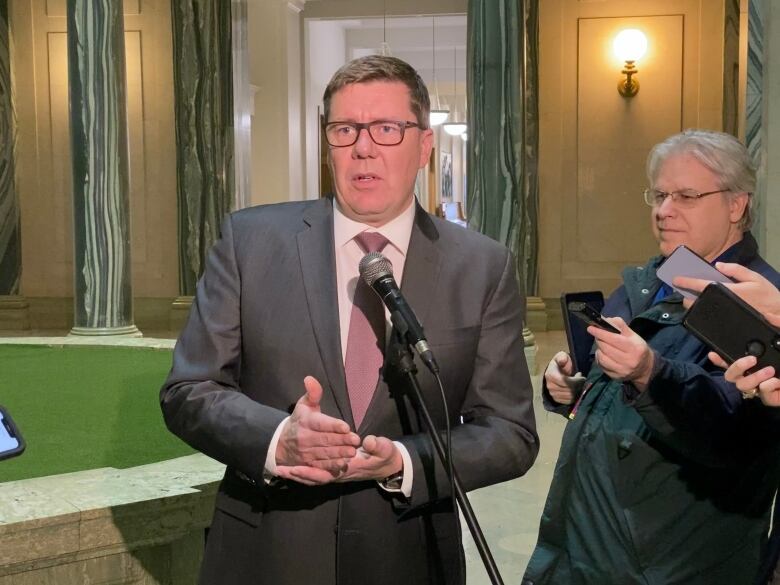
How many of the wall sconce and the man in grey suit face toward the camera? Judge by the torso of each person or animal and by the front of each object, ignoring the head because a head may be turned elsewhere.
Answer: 2

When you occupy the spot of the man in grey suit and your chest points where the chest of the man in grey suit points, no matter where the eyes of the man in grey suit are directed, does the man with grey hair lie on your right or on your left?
on your left

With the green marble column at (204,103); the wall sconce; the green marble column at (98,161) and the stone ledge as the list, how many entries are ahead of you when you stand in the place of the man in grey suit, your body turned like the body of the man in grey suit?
0

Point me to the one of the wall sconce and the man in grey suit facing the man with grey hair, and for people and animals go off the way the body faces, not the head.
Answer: the wall sconce

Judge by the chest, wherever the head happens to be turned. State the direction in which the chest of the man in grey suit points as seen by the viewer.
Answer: toward the camera

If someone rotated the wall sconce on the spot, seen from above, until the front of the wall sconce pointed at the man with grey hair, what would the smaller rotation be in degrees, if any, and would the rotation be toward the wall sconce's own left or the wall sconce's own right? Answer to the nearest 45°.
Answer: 0° — it already faces them

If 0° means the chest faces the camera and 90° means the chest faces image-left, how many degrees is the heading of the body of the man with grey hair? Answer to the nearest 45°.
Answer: approximately 45°

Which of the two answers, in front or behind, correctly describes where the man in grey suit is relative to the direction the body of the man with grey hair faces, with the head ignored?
in front

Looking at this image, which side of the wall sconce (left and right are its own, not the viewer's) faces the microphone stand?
front

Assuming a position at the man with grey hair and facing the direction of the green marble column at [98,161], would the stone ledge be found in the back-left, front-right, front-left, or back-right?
front-left

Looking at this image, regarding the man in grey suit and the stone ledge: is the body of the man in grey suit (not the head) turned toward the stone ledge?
no

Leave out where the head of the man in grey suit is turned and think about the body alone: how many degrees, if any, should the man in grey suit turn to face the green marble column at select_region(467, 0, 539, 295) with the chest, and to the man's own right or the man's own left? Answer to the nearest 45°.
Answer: approximately 180°

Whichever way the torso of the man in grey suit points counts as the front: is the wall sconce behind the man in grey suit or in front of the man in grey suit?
behind

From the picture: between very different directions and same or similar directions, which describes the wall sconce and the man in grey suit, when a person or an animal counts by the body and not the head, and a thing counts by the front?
same or similar directions
